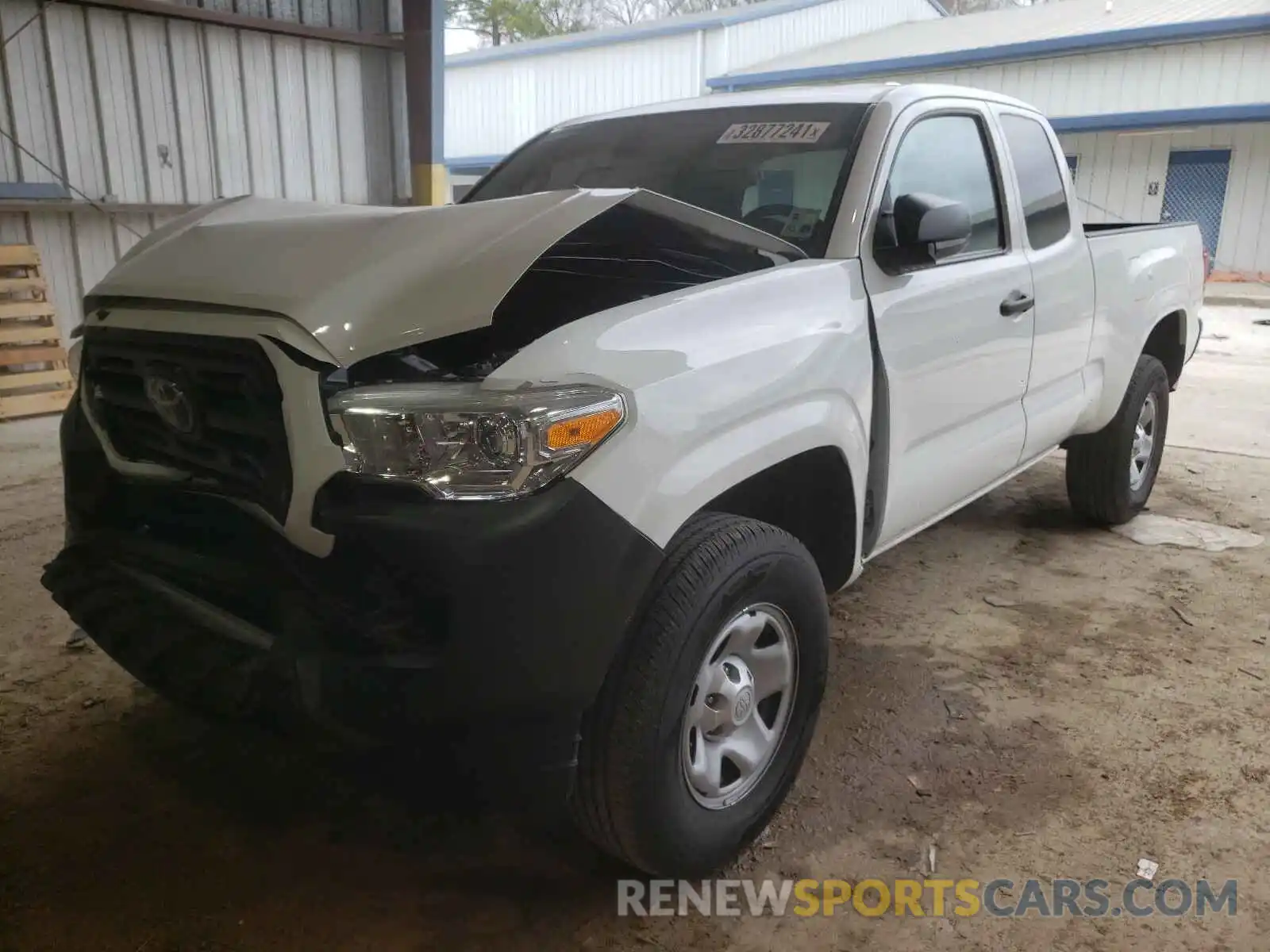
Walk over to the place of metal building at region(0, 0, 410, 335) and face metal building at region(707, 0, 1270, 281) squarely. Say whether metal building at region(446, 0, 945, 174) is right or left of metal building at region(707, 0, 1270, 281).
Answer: left

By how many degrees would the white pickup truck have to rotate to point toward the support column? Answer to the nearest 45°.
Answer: approximately 135° to its right

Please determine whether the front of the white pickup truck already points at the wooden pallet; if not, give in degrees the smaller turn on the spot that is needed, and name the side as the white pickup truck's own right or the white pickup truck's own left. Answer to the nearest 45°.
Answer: approximately 90° to the white pickup truck's own right

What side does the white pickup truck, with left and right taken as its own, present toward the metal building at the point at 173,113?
right

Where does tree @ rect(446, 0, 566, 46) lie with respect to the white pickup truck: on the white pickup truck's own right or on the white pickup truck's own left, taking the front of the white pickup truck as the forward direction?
on the white pickup truck's own right

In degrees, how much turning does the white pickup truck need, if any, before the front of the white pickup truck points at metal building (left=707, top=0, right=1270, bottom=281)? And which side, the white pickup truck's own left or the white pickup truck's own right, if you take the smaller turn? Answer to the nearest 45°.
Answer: approximately 180°

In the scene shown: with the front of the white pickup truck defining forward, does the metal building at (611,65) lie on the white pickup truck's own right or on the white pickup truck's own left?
on the white pickup truck's own right

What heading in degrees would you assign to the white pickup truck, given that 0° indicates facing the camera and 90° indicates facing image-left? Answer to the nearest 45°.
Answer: approximately 45°
